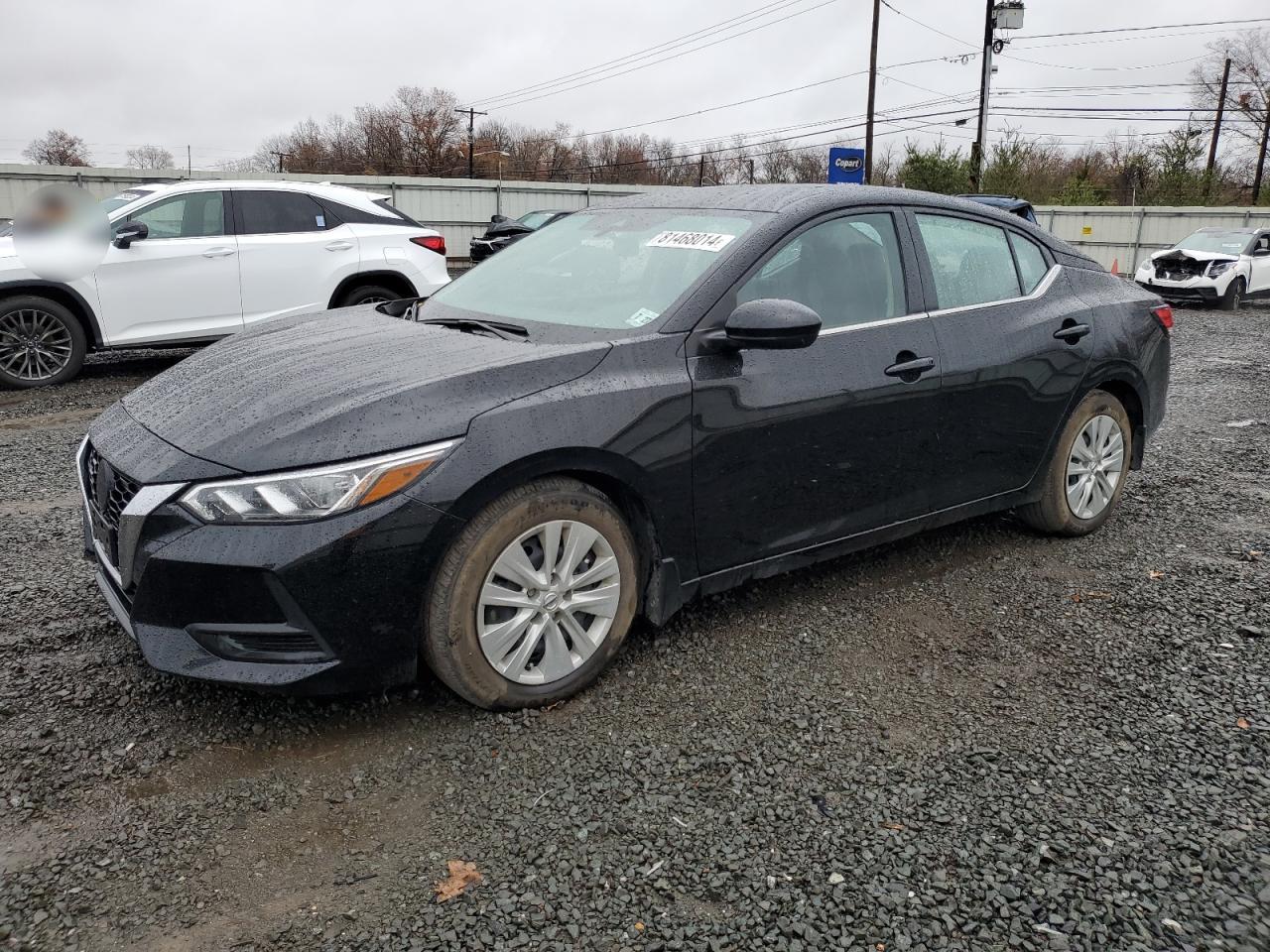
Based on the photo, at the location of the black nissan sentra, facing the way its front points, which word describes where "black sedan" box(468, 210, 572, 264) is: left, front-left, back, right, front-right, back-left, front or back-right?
back-right

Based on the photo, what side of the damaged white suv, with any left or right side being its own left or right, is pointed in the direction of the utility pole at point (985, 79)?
right

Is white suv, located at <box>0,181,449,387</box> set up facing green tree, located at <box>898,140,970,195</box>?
no

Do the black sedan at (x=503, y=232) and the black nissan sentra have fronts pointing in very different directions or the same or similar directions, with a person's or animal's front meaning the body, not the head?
same or similar directions

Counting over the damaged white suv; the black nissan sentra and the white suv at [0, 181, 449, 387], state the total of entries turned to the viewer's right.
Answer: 0

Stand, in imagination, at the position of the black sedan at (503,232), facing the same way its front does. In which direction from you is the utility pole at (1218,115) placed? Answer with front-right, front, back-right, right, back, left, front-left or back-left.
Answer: back

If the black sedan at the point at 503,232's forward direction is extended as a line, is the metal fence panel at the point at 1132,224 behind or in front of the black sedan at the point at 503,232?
behind

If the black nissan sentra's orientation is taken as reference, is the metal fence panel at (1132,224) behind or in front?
behind

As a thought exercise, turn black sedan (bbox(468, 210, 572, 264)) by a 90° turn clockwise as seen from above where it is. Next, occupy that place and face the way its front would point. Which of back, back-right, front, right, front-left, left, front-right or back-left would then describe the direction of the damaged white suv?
back-right

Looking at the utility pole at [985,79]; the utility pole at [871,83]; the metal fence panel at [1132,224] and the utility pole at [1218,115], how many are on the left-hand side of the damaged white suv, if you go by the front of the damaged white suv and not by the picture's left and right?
0

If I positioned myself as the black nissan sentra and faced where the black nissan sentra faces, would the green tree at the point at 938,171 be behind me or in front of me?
behind

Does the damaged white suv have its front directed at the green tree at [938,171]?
no

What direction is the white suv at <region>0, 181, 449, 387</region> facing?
to the viewer's left

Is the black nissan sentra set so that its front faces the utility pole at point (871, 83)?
no

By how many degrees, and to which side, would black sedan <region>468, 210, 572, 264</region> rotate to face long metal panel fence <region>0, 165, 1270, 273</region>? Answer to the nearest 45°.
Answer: approximately 135° to its right

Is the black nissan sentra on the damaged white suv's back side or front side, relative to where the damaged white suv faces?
on the front side

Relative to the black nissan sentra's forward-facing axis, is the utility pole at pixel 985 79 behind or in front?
behind

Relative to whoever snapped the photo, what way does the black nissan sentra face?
facing the viewer and to the left of the viewer
